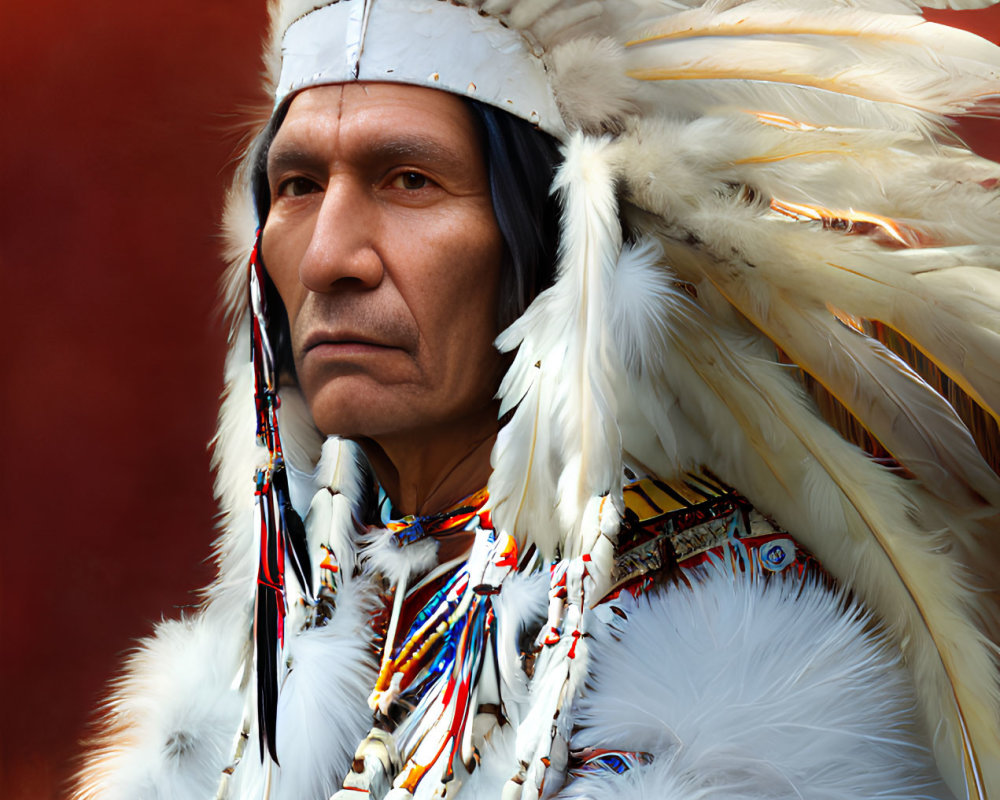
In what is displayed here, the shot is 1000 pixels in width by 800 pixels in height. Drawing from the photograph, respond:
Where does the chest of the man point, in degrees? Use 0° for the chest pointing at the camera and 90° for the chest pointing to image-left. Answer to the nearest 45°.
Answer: approximately 45°

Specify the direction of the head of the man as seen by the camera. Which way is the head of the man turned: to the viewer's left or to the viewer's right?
to the viewer's left
